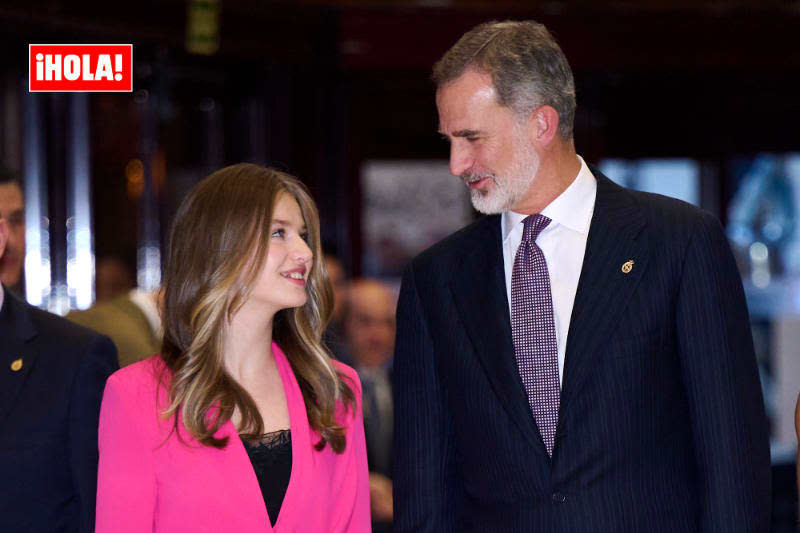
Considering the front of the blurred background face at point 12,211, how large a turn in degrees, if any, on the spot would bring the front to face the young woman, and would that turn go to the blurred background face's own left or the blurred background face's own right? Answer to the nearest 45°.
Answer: approximately 45° to the blurred background face's own left

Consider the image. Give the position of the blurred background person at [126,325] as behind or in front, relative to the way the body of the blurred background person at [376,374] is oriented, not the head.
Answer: in front

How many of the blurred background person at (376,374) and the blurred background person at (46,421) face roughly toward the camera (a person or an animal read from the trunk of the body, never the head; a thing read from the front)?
2

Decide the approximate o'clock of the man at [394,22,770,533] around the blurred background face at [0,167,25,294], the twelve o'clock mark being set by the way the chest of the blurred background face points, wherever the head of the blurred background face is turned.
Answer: The man is roughly at 10 o'clock from the blurred background face.

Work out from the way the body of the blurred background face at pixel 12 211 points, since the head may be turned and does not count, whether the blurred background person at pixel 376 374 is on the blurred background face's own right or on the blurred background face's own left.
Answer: on the blurred background face's own left

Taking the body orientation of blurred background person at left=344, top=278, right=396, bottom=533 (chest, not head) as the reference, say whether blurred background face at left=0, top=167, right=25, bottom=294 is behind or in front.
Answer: in front

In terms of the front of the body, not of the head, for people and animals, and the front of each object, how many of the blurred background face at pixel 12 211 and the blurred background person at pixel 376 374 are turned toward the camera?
2

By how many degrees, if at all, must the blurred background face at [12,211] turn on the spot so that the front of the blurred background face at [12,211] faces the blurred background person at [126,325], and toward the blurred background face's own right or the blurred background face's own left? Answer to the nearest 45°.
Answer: approximately 135° to the blurred background face's own left

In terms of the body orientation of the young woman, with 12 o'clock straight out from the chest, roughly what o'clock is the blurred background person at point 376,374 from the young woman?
The blurred background person is roughly at 8 o'clock from the young woman.

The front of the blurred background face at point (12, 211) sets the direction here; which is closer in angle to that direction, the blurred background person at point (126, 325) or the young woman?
the young woman

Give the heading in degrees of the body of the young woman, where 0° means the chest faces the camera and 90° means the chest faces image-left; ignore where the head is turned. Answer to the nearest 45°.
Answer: approximately 315°

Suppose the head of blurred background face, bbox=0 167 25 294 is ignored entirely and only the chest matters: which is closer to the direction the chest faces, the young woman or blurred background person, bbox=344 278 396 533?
the young woman
